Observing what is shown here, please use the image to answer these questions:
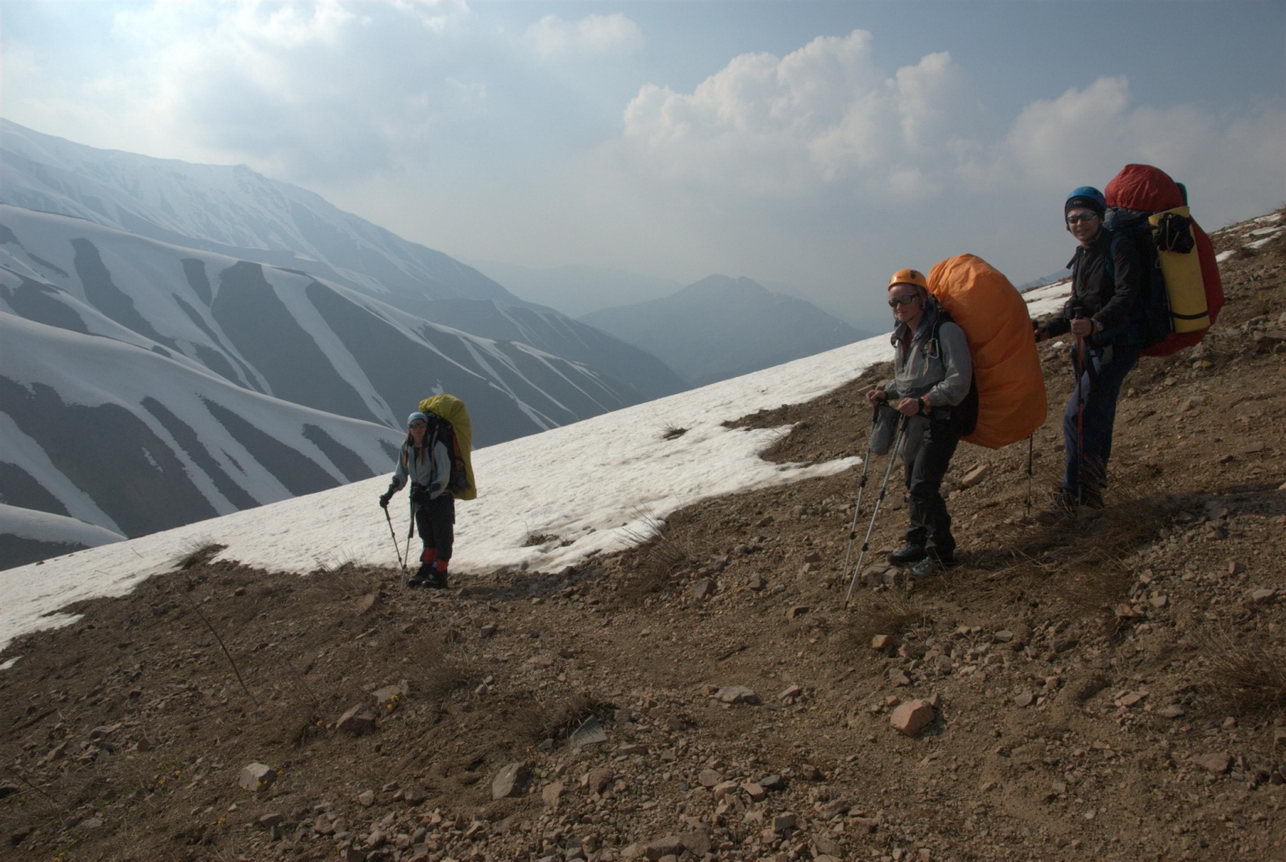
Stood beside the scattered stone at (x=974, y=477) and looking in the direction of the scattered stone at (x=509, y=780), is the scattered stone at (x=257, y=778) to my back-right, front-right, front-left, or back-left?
front-right

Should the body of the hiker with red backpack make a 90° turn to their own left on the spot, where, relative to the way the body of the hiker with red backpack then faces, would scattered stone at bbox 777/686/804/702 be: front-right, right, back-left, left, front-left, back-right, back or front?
right

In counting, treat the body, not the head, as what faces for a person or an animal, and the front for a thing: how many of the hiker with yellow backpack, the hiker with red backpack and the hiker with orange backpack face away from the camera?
0

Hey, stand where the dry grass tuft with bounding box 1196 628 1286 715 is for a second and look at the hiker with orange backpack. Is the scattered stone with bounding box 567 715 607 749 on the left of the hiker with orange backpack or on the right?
left

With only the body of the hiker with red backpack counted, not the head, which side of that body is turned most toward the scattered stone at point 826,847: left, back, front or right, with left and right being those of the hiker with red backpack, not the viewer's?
front

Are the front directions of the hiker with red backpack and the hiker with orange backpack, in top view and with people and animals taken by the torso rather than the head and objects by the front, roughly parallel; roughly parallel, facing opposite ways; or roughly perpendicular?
roughly parallel

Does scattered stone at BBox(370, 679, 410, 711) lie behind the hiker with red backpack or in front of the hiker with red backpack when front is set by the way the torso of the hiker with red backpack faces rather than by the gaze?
in front

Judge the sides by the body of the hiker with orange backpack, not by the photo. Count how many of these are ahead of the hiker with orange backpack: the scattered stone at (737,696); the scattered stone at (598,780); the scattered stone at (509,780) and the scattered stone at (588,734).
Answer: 4

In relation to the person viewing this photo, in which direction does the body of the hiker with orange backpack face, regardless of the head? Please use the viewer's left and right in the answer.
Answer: facing the viewer and to the left of the viewer

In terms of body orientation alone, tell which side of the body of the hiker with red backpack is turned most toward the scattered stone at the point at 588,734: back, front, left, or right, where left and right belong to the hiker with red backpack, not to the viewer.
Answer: front

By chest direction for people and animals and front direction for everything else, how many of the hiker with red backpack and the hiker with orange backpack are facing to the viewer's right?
0
